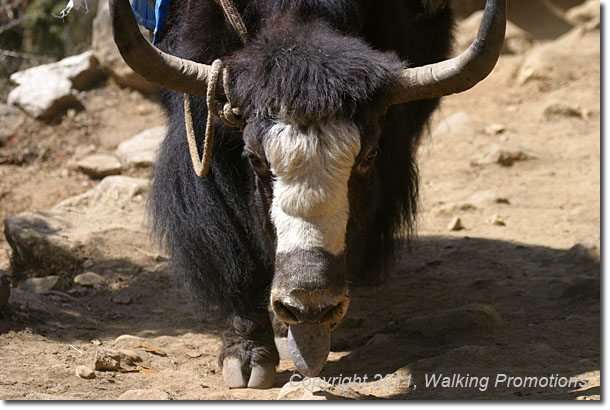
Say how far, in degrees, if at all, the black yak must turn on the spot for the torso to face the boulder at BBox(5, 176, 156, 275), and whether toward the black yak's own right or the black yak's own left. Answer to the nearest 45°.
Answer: approximately 135° to the black yak's own right

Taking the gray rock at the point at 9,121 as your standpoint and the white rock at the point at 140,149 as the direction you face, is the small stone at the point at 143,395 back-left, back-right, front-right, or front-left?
front-right

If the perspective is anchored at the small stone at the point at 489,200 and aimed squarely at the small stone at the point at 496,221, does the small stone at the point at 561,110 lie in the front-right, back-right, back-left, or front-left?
back-left

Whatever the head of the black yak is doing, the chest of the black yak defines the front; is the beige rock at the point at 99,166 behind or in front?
behind

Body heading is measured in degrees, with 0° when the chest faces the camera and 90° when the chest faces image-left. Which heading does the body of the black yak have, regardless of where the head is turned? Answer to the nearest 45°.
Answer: approximately 0°

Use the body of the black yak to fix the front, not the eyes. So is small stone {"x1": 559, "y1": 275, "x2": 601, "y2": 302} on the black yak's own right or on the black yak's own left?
on the black yak's own left

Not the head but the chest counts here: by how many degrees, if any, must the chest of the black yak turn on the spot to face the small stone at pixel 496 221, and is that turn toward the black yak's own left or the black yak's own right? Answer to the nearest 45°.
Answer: approximately 135° to the black yak's own left
